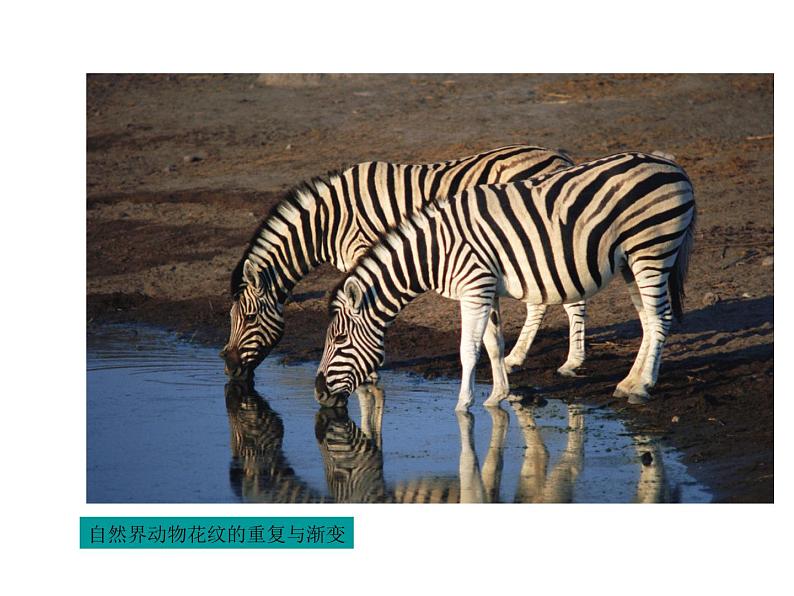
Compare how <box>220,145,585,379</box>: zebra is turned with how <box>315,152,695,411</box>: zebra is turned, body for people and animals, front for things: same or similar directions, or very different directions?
same or similar directions

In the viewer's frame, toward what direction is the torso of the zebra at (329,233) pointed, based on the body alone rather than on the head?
to the viewer's left

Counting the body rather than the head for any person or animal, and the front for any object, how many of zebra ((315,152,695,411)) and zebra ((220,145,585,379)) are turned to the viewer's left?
2

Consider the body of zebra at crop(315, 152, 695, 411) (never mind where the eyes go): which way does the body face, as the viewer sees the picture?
to the viewer's left

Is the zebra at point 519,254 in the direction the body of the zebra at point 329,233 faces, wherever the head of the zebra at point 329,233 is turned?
no

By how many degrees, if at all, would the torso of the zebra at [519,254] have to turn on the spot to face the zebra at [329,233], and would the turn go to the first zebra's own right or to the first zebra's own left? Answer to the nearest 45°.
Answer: approximately 45° to the first zebra's own right
